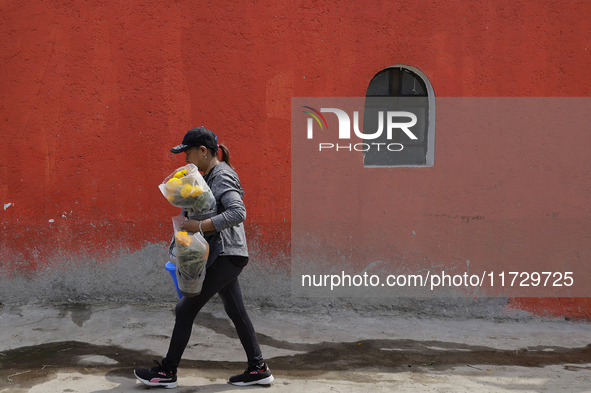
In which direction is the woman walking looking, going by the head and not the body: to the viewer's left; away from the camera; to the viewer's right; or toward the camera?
to the viewer's left

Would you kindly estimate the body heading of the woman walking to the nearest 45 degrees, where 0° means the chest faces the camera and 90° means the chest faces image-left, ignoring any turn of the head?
approximately 90°
